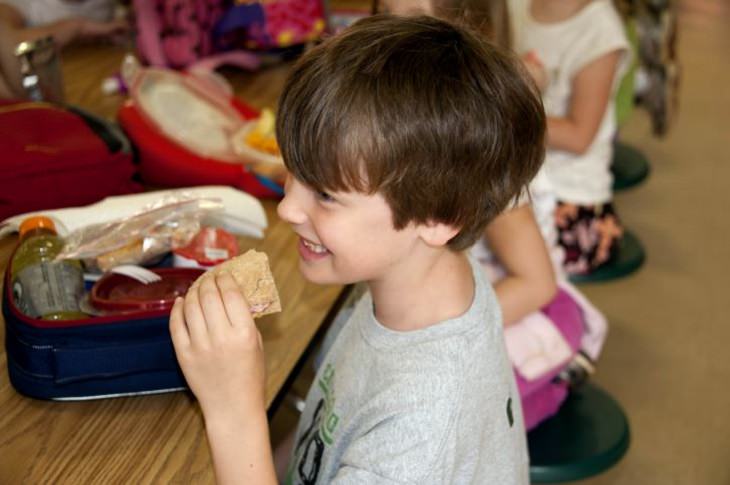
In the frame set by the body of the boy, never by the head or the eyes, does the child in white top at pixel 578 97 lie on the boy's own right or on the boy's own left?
on the boy's own right

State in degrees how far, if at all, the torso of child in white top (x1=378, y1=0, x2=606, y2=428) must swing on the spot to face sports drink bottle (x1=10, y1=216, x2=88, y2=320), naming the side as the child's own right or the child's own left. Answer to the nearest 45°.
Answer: approximately 45° to the child's own left

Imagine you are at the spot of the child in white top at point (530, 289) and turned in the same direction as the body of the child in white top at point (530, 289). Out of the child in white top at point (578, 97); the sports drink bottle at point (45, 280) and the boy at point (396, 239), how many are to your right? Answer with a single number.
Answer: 1

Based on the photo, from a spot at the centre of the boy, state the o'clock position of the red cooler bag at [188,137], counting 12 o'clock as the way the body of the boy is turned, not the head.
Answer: The red cooler bag is roughly at 2 o'clock from the boy.

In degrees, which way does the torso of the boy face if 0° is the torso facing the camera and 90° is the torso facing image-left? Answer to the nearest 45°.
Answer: approximately 90°

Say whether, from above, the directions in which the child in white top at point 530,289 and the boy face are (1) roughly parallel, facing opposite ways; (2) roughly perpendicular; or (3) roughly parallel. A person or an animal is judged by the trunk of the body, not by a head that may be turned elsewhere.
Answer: roughly parallel

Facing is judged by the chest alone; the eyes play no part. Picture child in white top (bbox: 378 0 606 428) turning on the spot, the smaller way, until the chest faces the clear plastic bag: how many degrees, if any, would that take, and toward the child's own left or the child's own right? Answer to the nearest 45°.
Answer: approximately 45° to the child's own left

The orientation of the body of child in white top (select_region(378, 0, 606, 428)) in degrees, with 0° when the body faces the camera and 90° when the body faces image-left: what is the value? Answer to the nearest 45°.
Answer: approximately 90°

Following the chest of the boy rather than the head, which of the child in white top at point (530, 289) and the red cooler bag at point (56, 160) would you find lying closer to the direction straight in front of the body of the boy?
the red cooler bag

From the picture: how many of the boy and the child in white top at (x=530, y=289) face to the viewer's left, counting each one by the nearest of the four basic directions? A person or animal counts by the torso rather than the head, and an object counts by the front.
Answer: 2

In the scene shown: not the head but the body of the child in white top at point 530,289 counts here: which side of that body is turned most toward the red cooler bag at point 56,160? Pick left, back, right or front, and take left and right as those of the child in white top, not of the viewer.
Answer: front

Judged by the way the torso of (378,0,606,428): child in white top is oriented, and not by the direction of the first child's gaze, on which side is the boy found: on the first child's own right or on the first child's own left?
on the first child's own left
